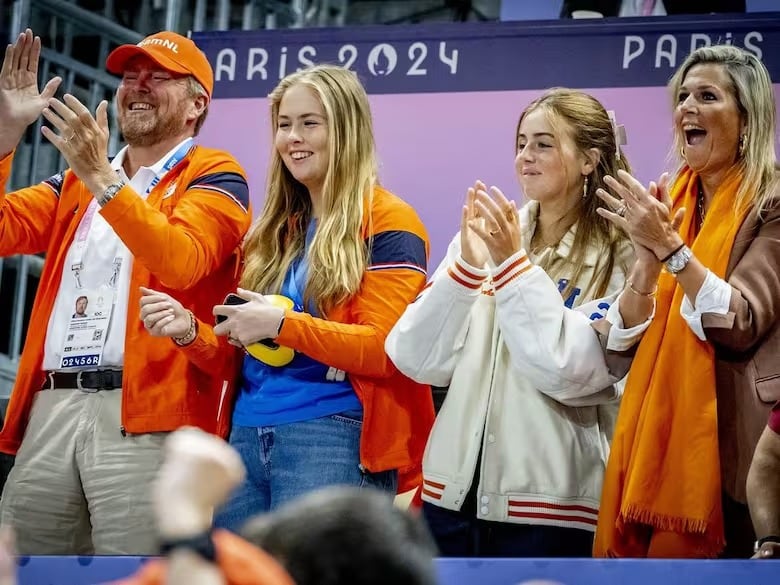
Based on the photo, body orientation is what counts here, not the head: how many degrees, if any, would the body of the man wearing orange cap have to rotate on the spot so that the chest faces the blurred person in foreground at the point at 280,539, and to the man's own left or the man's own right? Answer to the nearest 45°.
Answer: approximately 45° to the man's own left

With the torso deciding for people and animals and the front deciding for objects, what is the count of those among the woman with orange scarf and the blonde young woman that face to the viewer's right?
0

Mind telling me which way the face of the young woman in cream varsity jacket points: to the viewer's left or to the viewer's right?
to the viewer's left

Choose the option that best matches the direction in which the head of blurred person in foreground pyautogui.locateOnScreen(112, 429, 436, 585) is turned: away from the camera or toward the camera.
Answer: away from the camera

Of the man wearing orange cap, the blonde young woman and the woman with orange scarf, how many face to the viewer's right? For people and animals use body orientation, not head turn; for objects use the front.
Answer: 0

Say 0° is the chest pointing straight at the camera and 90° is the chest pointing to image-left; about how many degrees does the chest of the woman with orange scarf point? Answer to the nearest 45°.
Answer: approximately 45°

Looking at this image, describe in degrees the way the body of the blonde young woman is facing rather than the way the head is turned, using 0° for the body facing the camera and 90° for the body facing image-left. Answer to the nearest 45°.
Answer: approximately 45°

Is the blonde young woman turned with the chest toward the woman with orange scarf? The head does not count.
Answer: no

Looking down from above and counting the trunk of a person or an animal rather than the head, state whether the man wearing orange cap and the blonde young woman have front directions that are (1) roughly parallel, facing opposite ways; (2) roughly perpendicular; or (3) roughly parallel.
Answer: roughly parallel

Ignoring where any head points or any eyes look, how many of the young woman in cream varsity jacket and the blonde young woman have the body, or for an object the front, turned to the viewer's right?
0

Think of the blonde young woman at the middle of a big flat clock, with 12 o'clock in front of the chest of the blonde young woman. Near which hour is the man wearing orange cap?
The man wearing orange cap is roughly at 2 o'clock from the blonde young woman.

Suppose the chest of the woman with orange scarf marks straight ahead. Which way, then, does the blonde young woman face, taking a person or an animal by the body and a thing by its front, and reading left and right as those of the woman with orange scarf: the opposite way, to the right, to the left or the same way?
the same way

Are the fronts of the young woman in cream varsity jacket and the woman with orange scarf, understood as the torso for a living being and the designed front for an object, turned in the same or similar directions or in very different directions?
same or similar directions

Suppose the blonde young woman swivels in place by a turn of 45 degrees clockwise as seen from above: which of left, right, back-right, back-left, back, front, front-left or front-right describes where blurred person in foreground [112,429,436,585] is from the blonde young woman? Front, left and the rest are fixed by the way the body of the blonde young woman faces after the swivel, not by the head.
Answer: left
